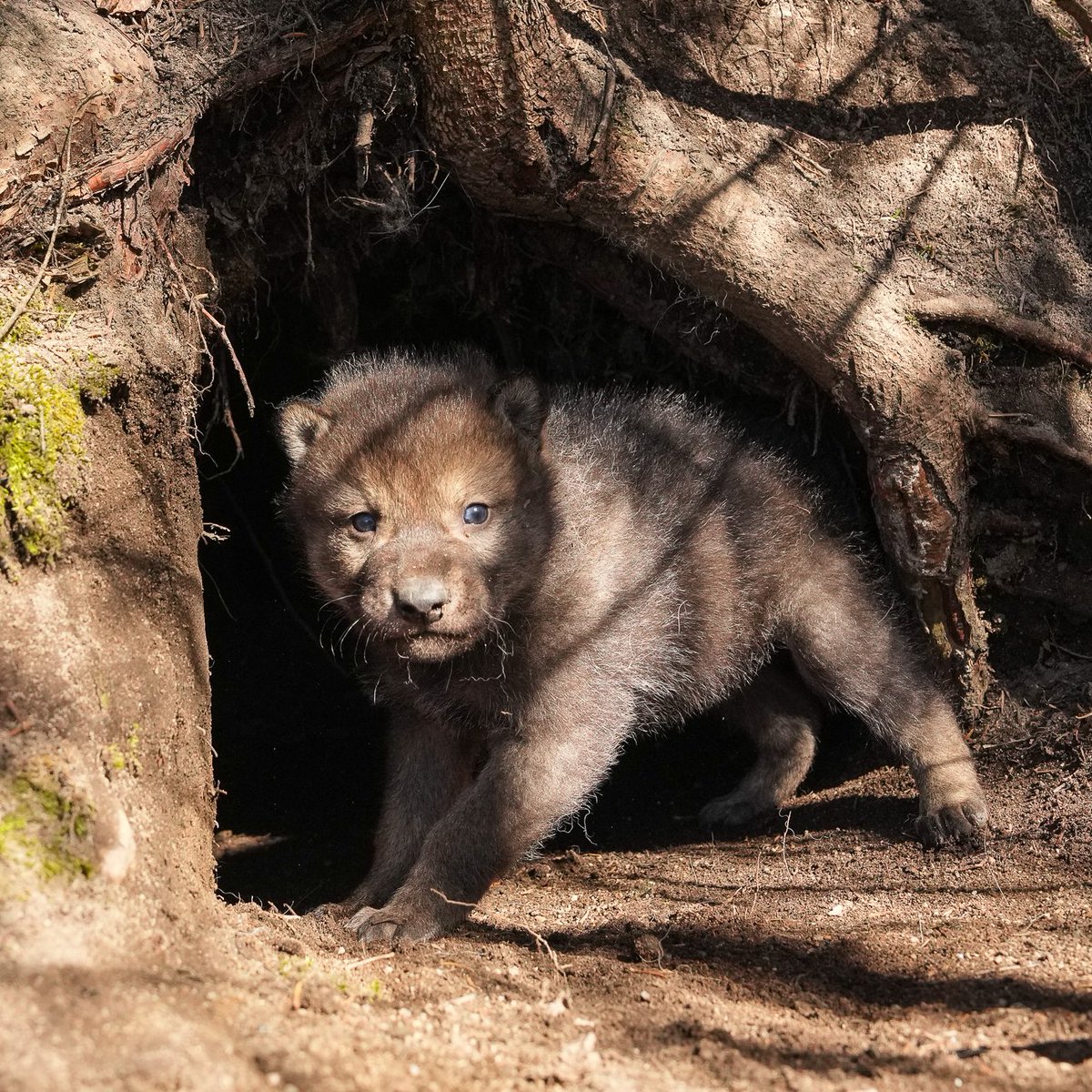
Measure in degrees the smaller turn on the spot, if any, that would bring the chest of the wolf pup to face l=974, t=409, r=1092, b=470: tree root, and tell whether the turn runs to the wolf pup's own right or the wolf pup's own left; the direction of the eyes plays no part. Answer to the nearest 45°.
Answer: approximately 180°

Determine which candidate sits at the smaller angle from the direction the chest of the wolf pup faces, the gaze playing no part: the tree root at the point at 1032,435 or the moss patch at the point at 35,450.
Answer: the moss patch

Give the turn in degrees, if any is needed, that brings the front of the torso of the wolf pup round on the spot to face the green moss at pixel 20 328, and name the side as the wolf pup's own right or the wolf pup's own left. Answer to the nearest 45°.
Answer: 0° — it already faces it

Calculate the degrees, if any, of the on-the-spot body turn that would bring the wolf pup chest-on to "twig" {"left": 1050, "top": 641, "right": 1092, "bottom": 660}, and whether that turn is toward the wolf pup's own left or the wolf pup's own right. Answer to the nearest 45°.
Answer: approximately 180°

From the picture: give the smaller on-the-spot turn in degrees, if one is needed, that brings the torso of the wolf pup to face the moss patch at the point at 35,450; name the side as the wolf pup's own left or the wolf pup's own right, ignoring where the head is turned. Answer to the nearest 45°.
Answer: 0° — it already faces it

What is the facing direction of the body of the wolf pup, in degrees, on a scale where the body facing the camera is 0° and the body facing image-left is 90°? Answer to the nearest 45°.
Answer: approximately 45°

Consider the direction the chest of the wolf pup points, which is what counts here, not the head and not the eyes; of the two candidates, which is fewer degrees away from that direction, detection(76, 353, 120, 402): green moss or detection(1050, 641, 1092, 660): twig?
the green moss

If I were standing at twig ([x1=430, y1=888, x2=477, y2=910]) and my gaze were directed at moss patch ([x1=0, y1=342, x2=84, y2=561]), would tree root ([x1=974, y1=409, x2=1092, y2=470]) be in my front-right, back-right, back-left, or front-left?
back-right
